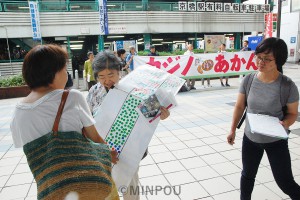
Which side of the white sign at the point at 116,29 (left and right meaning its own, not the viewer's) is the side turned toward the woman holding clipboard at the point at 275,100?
front

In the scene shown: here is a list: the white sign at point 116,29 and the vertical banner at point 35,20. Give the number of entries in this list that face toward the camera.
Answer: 2

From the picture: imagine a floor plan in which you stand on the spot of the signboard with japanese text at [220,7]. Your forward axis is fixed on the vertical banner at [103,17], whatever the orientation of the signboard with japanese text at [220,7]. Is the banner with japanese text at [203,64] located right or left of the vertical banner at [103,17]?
left

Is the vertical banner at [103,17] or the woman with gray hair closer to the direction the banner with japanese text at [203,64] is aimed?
the woman with gray hair

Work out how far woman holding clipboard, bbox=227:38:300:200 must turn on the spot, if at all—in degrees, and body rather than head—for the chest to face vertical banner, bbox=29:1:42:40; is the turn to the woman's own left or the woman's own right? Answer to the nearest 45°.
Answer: approximately 90° to the woman's own right

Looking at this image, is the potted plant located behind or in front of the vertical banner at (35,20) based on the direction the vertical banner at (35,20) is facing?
in front

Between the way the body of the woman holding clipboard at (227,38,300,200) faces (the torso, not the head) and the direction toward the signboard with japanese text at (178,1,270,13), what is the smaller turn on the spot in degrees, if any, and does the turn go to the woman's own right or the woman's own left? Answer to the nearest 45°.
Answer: approximately 135° to the woman's own right

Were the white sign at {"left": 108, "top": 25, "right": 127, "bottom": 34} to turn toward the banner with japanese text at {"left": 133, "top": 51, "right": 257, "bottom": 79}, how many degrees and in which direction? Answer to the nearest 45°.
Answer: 0° — it already faces it

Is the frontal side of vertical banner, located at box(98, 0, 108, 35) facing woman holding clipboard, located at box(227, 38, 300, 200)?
yes

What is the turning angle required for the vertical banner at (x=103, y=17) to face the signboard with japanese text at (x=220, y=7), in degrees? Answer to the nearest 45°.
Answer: approximately 90° to its left

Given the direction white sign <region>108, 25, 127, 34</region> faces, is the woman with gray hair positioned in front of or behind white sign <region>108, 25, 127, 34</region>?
in front
